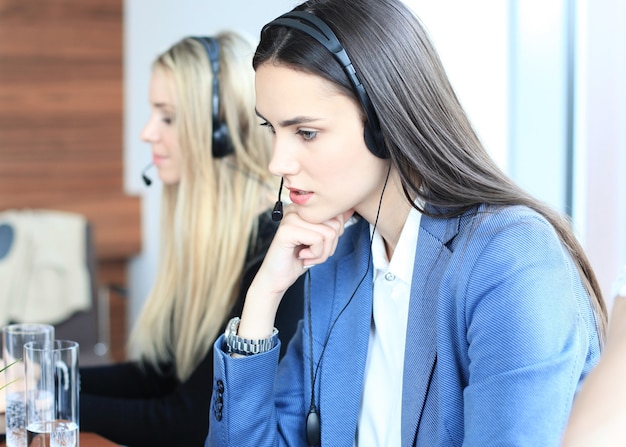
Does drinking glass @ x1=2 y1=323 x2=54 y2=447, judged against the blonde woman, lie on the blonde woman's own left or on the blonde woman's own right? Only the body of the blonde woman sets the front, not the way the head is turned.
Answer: on the blonde woman's own left

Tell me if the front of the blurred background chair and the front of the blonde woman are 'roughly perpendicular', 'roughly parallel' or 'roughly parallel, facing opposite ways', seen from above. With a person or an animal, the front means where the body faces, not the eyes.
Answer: roughly perpendicular

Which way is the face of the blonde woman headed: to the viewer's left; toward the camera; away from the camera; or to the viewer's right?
to the viewer's left

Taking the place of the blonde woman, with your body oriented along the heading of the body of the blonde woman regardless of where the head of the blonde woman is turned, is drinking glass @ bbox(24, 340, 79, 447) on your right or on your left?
on your left

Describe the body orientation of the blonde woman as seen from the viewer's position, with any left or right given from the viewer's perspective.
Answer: facing to the left of the viewer
